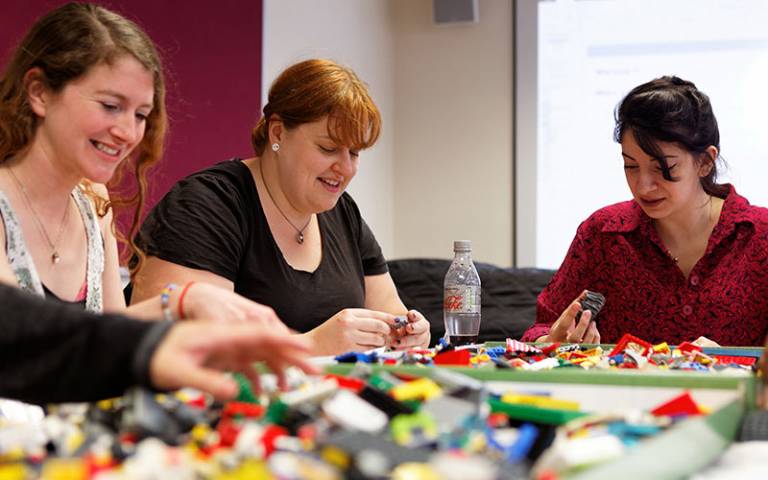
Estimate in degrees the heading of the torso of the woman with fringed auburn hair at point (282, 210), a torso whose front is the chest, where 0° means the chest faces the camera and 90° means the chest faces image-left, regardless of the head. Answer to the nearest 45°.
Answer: approximately 315°

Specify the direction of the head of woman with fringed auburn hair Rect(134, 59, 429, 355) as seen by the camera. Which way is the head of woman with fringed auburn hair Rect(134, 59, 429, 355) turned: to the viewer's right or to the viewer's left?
to the viewer's right

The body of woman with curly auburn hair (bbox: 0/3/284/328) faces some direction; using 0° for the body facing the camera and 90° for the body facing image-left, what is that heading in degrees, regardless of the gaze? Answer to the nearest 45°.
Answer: approximately 315°

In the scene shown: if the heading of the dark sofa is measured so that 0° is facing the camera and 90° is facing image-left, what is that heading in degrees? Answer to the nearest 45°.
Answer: approximately 0°

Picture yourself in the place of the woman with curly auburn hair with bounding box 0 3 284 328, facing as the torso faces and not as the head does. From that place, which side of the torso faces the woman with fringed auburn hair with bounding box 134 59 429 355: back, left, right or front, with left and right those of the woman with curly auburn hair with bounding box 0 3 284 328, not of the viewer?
left
